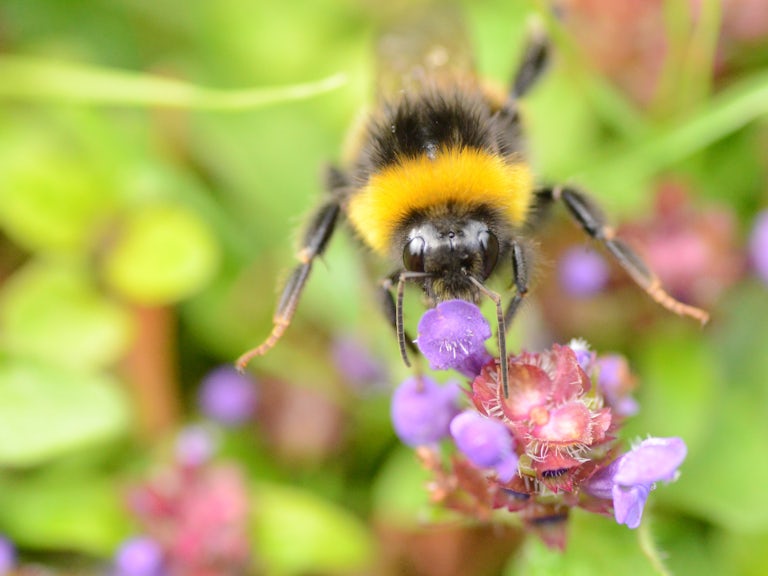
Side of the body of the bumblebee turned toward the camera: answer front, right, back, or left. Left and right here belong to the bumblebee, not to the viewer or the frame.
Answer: front

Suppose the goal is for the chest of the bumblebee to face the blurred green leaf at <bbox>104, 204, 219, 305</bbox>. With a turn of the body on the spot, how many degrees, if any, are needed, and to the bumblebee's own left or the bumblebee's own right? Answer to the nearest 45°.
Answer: approximately 135° to the bumblebee's own right

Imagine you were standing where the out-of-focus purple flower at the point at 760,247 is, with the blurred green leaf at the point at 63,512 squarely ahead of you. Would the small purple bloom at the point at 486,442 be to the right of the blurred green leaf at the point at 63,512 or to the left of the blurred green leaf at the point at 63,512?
left

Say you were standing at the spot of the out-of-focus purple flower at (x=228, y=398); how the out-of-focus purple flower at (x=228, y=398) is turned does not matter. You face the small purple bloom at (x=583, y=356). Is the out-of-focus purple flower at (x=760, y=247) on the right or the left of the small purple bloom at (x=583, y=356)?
left
